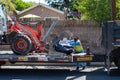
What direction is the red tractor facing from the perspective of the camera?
to the viewer's right
